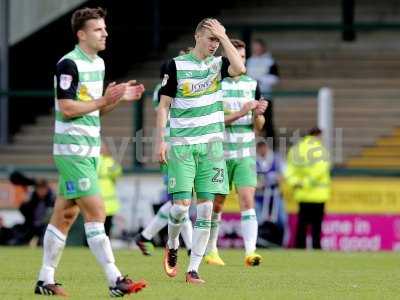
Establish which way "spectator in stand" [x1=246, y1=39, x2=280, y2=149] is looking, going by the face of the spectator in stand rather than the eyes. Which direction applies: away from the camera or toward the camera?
toward the camera
